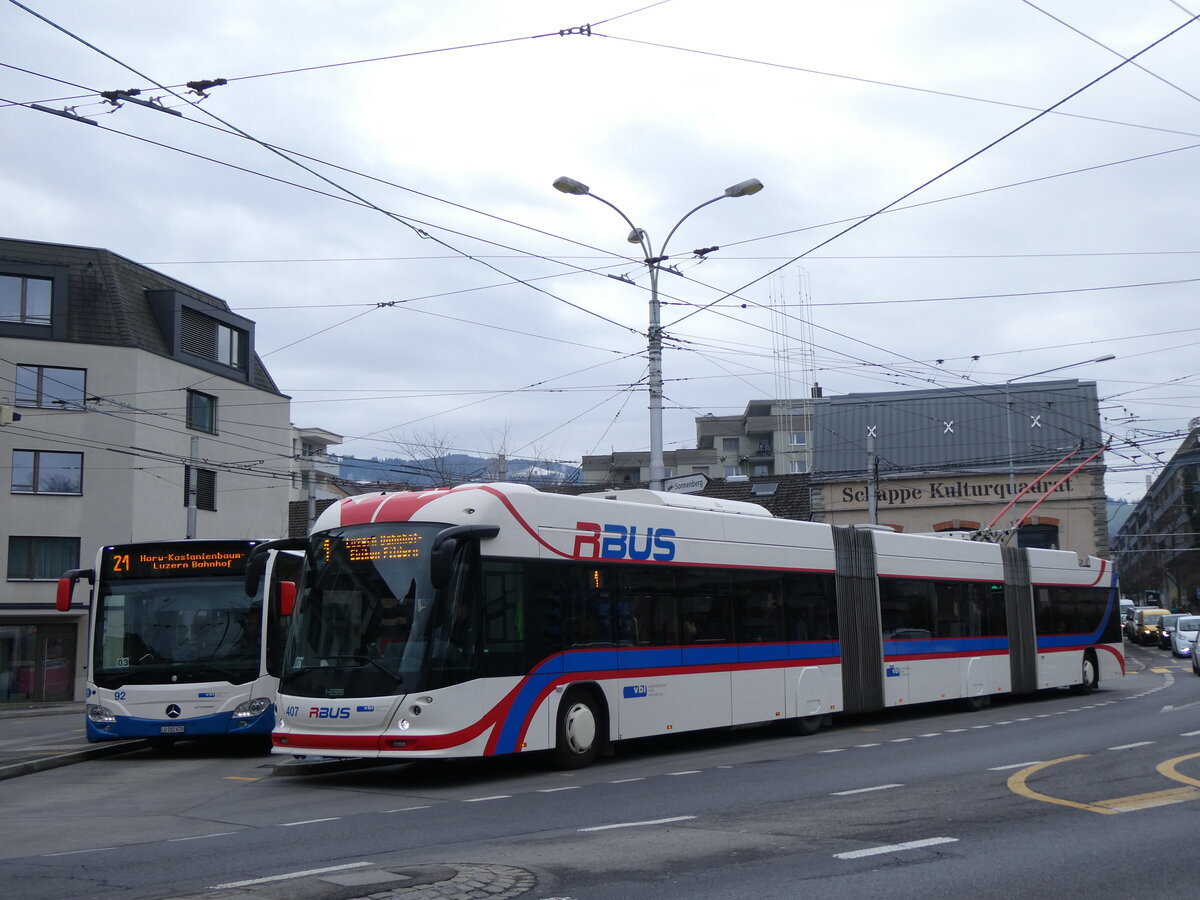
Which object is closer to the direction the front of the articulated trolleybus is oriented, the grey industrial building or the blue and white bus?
the blue and white bus

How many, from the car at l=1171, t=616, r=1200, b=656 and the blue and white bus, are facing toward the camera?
2

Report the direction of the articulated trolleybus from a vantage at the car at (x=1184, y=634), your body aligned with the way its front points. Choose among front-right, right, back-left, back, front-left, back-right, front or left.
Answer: front

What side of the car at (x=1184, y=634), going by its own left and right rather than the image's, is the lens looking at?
front

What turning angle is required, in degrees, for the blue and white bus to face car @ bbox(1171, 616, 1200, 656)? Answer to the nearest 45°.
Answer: approximately 135° to its left

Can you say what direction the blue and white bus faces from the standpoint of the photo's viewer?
facing the viewer

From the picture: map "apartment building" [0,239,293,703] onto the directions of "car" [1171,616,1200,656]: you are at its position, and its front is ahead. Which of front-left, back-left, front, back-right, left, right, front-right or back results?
front-right

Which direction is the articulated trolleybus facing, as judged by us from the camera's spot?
facing the viewer and to the left of the viewer

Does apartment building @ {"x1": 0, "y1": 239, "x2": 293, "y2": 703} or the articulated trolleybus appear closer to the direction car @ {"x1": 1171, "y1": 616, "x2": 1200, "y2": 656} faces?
the articulated trolleybus

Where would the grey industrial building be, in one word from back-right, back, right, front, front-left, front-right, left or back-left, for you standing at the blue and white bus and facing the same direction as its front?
back-left

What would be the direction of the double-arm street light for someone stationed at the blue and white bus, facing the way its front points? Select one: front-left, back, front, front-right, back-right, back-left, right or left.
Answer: left

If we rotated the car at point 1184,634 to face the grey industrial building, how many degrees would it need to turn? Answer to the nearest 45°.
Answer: approximately 90° to its right

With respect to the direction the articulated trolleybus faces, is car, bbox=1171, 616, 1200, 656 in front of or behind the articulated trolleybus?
behind

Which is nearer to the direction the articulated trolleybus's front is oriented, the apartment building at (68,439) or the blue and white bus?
the blue and white bus
